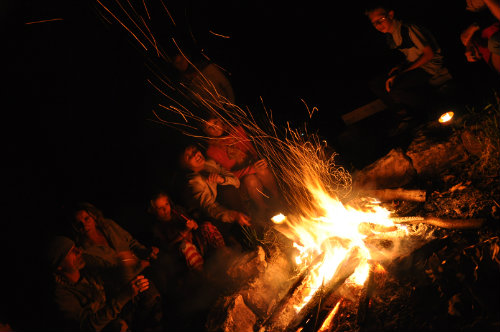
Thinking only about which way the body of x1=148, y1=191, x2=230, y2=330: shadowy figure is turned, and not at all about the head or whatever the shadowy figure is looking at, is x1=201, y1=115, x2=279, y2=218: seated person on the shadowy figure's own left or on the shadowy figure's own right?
on the shadowy figure's own left

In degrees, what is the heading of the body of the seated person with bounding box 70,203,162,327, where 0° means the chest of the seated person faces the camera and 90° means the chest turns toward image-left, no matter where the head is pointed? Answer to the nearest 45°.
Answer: approximately 315°

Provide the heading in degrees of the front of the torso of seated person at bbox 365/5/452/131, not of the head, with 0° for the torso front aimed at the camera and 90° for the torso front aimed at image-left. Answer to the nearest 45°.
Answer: approximately 45°

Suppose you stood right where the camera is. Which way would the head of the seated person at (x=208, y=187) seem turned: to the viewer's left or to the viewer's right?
to the viewer's right

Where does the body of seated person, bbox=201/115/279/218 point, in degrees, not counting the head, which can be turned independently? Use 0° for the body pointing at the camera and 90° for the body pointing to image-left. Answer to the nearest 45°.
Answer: approximately 0°

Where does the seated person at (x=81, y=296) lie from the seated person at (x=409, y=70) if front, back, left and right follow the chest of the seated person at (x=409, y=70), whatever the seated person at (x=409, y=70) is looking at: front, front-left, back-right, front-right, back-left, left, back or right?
front

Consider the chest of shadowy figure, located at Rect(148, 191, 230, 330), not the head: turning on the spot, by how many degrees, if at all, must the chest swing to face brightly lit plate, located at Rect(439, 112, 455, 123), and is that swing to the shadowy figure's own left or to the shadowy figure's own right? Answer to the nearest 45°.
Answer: approximately 90° to the shadowy figure's own left

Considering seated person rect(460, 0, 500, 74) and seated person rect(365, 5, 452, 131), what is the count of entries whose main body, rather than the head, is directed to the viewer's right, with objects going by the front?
0

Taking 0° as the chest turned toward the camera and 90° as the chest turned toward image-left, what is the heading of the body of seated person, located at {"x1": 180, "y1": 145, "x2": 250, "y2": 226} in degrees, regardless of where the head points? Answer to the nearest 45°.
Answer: approximately 315°

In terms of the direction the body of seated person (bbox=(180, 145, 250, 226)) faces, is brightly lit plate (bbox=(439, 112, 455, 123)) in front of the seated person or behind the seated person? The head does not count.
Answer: in front

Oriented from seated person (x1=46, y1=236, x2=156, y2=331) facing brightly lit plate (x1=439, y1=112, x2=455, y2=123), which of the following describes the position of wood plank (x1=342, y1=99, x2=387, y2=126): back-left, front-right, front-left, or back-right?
front-left

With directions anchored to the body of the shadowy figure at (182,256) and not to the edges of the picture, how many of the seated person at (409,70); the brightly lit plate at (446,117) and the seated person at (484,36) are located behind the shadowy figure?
0

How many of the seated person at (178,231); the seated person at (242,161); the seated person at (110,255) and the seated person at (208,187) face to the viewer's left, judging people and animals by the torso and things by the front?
0

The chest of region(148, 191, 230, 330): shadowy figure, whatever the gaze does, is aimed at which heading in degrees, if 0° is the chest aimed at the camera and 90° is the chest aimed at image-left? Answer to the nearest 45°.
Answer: approximately 315°
